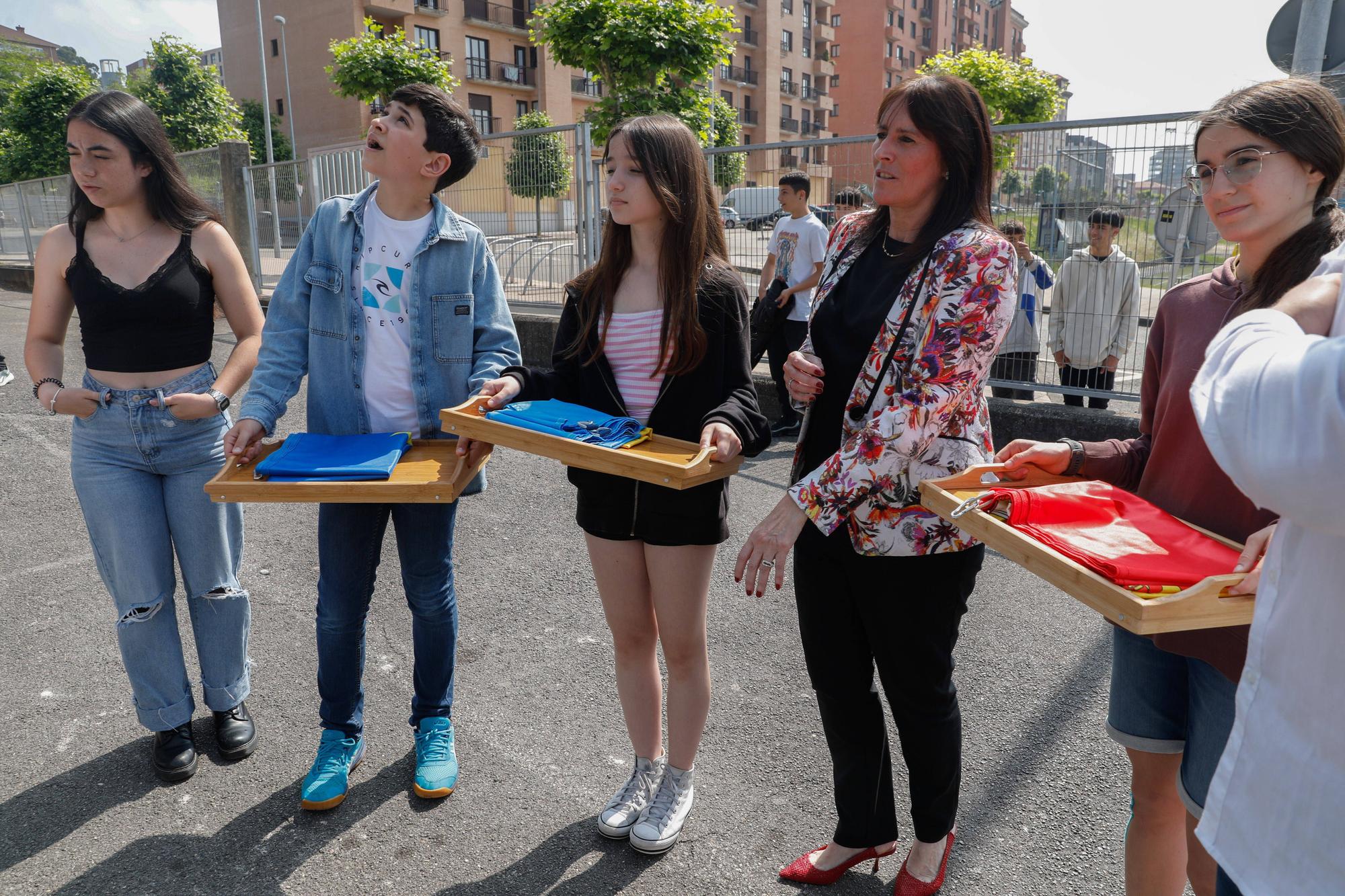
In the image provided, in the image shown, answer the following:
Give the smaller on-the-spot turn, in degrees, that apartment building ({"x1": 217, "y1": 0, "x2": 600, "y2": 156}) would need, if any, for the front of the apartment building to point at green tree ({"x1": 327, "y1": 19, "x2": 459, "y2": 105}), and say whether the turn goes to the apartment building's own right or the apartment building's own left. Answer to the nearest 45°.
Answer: approximately 45° to the apartment building's own right

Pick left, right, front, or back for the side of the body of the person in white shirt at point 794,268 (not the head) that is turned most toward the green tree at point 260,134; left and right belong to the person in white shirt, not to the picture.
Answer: right

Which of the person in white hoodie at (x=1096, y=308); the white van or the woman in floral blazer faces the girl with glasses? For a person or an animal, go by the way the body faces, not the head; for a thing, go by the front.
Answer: the person in white hoodie

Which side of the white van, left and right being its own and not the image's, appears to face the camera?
left

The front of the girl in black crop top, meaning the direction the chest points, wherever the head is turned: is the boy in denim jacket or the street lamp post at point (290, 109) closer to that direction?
the boy in denim jacket

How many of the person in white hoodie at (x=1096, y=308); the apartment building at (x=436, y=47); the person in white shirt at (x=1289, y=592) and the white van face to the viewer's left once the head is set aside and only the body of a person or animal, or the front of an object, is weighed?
2

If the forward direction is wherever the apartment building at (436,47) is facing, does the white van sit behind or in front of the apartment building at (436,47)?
in front

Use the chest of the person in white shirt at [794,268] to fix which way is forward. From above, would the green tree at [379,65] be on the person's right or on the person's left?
on the person's right

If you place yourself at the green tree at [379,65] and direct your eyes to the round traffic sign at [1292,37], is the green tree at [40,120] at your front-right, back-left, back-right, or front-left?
back-right

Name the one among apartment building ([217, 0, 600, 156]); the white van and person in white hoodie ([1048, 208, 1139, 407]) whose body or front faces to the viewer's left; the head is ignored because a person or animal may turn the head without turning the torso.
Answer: the white van
